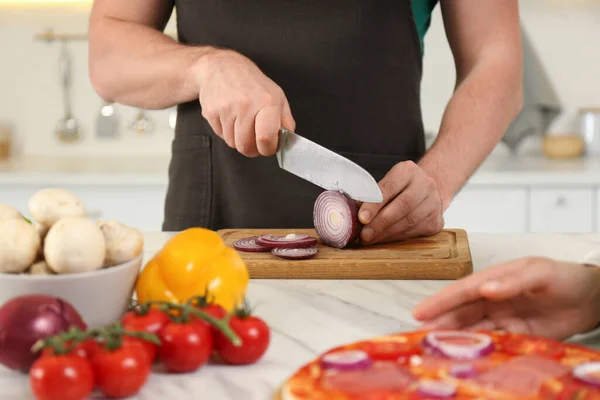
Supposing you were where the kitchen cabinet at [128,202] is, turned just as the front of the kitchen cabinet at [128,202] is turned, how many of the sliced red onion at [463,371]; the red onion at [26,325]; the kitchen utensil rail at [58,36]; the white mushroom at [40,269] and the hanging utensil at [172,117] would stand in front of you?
3

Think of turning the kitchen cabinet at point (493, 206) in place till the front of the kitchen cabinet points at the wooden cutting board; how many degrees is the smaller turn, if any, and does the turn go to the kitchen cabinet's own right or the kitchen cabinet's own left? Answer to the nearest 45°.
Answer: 0° — it already faces it

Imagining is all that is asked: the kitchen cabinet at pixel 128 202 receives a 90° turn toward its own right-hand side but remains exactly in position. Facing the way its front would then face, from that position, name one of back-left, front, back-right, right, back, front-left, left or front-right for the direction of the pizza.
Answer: left

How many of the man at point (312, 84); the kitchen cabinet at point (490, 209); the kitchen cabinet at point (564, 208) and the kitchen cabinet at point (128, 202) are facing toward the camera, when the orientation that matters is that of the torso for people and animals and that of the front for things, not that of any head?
4

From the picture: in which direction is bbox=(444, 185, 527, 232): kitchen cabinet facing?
toward the camera

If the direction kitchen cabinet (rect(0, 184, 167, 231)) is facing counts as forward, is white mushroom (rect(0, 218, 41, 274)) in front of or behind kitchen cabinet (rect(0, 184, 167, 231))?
in front

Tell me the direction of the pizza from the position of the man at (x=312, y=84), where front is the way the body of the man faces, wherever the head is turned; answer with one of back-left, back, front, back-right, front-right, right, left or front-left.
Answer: front

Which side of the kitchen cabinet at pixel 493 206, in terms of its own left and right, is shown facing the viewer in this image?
front

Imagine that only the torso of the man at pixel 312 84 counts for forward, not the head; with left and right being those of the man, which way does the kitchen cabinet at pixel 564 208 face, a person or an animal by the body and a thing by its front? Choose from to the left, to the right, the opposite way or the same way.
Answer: the same way

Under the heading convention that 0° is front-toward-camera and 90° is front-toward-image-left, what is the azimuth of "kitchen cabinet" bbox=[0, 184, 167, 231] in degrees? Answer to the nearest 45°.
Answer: approximately 0°

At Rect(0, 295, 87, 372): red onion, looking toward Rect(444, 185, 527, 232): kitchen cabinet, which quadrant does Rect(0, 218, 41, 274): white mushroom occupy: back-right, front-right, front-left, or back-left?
front-left

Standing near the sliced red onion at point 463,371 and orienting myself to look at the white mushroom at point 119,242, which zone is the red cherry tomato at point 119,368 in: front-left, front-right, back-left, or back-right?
front-left

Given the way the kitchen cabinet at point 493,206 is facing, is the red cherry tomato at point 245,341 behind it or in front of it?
in front

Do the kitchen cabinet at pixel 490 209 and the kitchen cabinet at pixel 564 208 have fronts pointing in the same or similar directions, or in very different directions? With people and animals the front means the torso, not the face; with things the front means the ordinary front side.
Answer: same or similar directions

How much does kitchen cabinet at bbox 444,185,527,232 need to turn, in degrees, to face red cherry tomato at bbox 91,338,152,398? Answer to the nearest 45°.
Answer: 0° — it already faces it

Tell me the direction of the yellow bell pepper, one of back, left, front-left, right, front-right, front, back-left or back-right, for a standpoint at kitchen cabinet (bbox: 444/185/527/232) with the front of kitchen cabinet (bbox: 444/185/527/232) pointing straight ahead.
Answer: front

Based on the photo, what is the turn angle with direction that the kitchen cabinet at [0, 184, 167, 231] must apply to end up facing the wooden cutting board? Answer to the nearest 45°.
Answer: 0° — it already faces it

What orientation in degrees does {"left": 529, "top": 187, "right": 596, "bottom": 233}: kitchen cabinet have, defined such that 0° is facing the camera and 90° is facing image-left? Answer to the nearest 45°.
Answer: approximately 0°

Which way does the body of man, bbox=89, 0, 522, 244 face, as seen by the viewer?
toward the camera

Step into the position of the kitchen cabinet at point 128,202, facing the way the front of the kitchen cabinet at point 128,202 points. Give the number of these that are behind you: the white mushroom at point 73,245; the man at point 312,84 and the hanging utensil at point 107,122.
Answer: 1

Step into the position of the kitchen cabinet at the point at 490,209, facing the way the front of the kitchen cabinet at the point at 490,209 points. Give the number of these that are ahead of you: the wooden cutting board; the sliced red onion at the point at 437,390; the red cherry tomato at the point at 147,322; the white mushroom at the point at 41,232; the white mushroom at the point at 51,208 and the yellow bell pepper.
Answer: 6

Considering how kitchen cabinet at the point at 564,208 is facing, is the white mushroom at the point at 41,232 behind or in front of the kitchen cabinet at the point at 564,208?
in front
